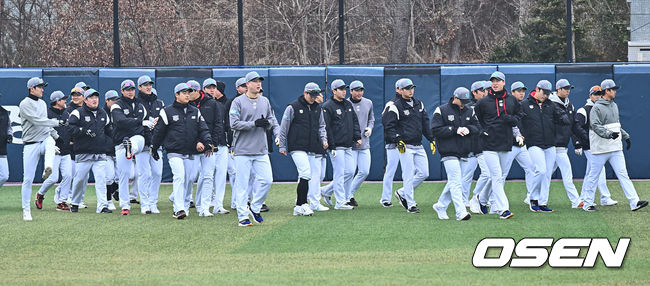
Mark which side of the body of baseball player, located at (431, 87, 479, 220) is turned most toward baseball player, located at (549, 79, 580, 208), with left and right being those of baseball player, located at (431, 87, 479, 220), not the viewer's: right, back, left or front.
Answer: left

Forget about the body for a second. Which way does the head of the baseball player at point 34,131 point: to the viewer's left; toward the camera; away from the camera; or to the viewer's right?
to the viewer's right

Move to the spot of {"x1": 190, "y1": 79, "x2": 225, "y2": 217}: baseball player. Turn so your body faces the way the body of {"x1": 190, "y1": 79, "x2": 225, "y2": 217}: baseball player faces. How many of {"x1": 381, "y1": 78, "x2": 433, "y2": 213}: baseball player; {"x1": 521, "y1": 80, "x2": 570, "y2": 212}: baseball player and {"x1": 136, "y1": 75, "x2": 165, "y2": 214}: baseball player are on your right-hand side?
1

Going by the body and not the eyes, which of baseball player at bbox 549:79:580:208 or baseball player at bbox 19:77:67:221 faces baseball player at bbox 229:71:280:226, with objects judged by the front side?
baseball player at bbox 19:77:67:221

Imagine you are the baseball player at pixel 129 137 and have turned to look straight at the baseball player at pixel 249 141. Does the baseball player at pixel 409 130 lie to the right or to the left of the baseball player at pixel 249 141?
left

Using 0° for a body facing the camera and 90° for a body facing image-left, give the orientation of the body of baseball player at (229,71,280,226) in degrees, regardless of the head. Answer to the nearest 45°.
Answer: approximately 315°

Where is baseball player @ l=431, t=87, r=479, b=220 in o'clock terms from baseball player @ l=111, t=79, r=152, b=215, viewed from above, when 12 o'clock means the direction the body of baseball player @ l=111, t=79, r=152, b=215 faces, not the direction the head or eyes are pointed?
baseball player @ l=431, t=87, r=479, b=220 is roughly at 10 o'clock from baseball player @ l=111, t=79, r=152, b=215.

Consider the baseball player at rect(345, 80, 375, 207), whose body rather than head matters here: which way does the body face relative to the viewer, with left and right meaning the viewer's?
facing the viewer

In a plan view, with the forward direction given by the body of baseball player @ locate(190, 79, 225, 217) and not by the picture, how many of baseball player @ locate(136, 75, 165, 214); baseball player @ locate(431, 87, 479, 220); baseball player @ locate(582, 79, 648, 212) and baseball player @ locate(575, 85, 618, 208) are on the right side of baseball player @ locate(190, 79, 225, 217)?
1

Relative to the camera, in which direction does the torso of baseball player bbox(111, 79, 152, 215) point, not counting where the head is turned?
toward the camera

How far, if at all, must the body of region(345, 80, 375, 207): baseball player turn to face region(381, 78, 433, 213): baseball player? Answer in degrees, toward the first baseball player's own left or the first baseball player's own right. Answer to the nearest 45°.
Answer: approximately 45° to the first baseball player's own left

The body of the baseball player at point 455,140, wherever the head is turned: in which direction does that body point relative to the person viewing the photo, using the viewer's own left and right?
facing the viewer and to the right of the viewer
